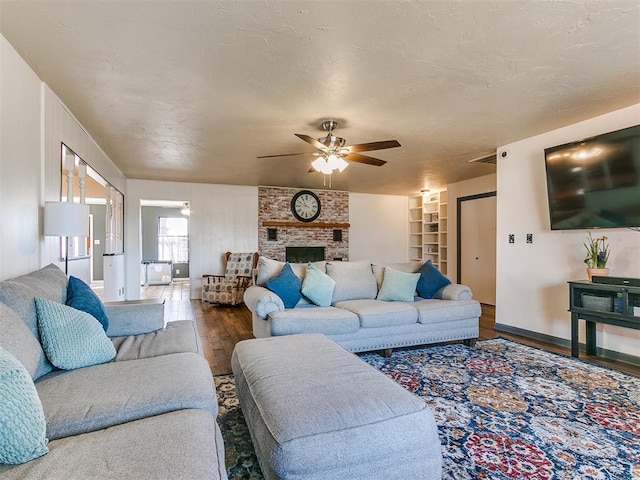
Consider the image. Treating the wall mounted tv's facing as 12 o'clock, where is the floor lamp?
The floor lamp is roughly at 12 o'clock from the wall mounted tv.

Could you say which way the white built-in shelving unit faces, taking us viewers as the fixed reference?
facing the viewer and to the left of the viewer

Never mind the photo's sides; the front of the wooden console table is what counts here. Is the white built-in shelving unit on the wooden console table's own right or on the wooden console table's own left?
on the wooden console table's own right

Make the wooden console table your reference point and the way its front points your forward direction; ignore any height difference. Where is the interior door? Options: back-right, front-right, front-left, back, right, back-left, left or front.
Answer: right

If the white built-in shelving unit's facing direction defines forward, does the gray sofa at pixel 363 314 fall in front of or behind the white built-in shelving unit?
in front

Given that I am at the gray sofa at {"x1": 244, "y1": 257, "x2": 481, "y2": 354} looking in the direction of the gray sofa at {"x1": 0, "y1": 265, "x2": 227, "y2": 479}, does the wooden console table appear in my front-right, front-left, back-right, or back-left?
back-left

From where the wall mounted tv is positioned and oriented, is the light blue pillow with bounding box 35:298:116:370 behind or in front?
in front

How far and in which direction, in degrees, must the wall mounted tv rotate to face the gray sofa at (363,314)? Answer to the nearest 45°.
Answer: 0° — it already faces it

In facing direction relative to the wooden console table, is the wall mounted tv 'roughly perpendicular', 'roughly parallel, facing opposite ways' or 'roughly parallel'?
roughly parallel

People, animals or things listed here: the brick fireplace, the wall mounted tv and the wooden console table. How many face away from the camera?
0

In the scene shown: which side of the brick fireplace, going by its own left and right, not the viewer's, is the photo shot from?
front

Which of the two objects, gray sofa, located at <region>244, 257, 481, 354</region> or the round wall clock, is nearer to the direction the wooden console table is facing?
the gray sofa

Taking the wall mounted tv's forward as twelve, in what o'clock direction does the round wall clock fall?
The round wall clock is roughly at 2 o'clock from the wall mounted tv.
